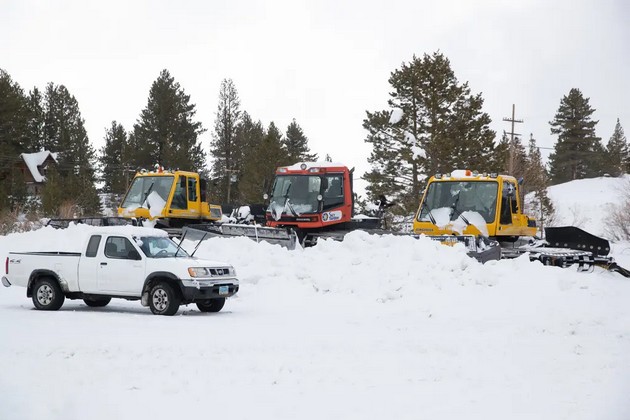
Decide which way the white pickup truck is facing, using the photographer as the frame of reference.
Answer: facing the viewer and to the right of the viewer

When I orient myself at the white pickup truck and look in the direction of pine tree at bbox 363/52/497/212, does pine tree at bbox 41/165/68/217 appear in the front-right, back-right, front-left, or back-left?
front-left

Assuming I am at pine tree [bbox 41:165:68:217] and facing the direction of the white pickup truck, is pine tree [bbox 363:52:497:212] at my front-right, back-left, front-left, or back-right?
front-left

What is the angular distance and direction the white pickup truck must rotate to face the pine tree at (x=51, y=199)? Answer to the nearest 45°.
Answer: approximately 135° to its left

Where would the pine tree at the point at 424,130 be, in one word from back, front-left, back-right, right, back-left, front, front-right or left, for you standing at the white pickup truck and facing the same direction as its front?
left
